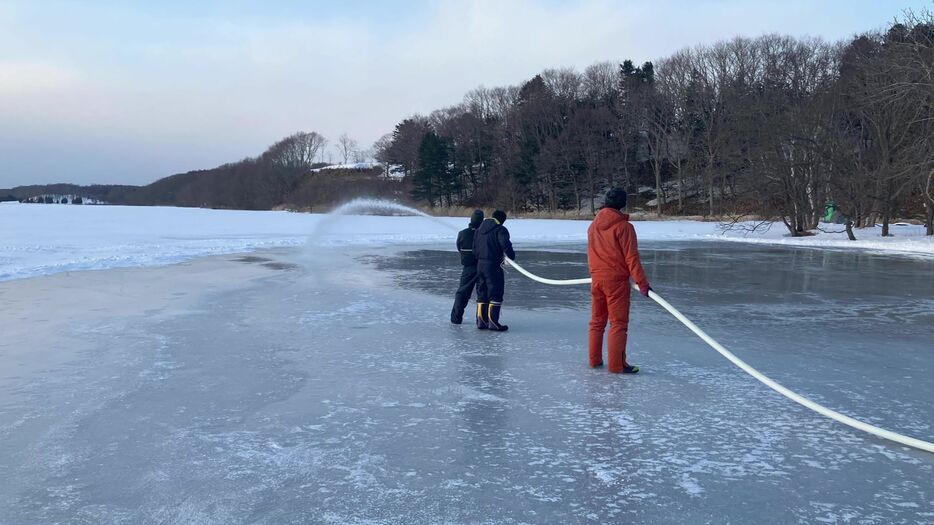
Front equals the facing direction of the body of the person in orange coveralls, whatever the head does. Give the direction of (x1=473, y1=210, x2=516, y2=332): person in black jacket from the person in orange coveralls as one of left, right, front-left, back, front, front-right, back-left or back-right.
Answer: left

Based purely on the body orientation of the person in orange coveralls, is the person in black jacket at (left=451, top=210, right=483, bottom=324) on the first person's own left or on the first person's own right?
on the first person's own left

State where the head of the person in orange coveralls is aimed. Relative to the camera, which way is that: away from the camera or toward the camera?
away from the camera

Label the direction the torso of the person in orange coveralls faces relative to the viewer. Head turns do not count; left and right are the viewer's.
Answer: facing away from the viewer and to the right of the viewer

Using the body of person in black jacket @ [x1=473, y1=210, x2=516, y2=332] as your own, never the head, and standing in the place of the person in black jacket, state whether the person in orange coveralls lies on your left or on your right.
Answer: on your right

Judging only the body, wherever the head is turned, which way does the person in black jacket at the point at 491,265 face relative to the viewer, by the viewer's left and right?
facing away from the viewer and to the right of the viewer
